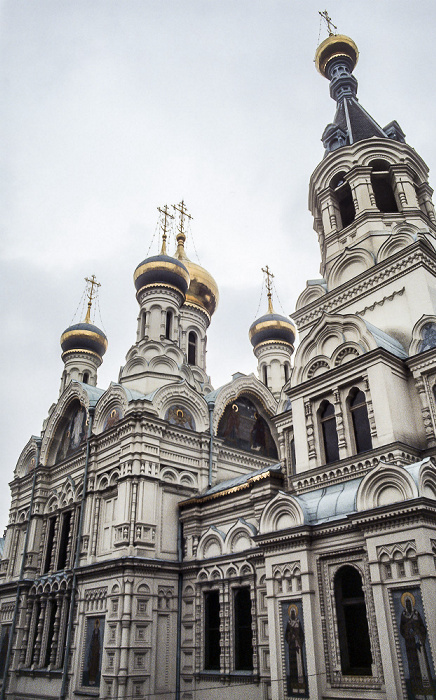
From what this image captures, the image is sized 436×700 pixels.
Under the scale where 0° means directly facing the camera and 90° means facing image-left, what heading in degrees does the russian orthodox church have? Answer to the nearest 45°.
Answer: approximately 315°
